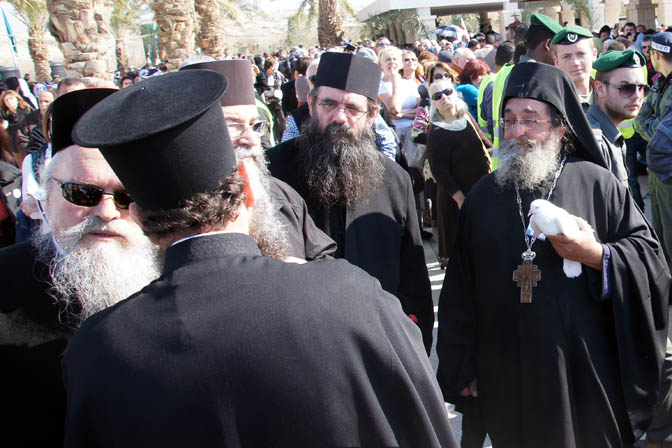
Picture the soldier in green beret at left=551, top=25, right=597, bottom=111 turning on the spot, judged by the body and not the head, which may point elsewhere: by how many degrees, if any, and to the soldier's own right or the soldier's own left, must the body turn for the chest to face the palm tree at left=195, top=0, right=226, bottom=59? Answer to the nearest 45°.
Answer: approximately 135° to the soldier's own right

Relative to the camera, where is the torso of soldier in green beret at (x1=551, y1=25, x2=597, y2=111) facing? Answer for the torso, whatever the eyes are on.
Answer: toward the camera

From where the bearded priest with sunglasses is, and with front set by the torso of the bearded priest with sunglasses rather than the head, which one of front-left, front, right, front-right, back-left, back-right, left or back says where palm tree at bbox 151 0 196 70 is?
back-left

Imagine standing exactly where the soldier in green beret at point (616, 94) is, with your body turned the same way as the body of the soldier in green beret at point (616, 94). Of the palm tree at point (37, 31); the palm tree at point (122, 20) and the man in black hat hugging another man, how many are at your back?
2

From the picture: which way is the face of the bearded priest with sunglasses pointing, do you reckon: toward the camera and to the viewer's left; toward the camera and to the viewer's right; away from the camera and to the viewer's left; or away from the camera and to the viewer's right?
toward the camera and to the viewer's right

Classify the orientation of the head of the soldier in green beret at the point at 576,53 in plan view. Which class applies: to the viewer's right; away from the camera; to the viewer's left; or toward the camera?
toward the camera

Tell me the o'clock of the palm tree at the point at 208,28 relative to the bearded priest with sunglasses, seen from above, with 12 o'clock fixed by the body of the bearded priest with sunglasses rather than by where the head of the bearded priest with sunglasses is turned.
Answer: The palm tree is roughly at 8 o'clock from the bearded priest with sunglasses.

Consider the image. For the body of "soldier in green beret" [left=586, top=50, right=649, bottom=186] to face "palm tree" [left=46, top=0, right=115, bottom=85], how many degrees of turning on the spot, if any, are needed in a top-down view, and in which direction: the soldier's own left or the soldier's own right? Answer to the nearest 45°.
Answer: approximately 180°

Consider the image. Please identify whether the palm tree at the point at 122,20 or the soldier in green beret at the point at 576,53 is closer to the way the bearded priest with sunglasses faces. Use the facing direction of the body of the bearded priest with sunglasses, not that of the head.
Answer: the soldier in green beret
